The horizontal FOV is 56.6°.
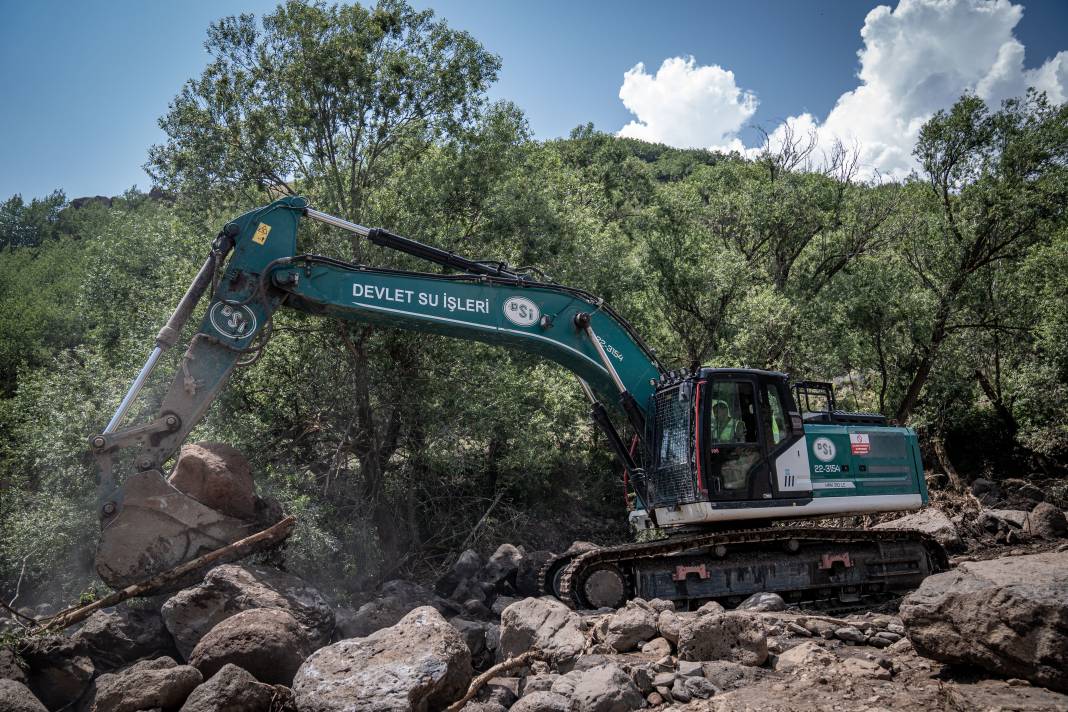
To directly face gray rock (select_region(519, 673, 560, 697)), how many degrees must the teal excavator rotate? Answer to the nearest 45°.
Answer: approximately 90° to its left

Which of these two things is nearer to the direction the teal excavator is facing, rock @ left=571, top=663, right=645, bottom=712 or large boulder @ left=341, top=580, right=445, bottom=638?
the large boulder

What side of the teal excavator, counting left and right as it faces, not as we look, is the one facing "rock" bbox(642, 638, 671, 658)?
left

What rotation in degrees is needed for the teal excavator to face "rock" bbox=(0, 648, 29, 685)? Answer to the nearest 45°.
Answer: approximately 45° to its left

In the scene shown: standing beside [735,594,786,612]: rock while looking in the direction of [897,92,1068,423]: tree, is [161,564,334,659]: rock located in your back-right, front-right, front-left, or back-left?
back-left

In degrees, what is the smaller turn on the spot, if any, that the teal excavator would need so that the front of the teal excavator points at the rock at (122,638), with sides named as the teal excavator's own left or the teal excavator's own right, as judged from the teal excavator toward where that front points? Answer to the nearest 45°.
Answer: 0° — it already faces it

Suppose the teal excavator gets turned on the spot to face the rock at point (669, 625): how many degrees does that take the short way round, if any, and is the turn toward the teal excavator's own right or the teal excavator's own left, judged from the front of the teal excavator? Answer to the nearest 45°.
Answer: approximately 90° to the teal excavator's own left

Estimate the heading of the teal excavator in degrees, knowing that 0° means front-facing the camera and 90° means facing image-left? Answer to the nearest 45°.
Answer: approximately 90°

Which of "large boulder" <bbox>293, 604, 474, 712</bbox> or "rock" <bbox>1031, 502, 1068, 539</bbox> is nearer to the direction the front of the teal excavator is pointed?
the large boulder

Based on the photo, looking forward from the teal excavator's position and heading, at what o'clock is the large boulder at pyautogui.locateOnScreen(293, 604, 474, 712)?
The large boulder is roughly at 10 o'clock from the teal excavator.
